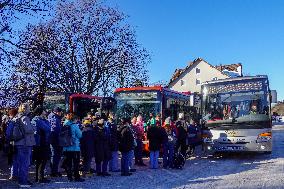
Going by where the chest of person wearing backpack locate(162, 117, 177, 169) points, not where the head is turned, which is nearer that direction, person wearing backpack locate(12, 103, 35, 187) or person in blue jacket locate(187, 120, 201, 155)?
the person in blue jacket

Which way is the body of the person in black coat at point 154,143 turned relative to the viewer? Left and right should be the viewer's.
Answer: facing away from the viewer

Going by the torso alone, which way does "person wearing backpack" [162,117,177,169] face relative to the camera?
away from the camera

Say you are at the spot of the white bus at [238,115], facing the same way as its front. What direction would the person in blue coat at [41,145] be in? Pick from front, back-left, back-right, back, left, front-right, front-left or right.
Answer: front-right

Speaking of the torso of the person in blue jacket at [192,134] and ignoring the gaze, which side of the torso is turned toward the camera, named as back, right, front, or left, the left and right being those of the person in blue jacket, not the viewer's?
back
